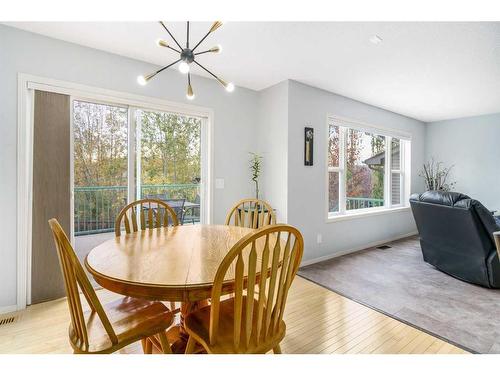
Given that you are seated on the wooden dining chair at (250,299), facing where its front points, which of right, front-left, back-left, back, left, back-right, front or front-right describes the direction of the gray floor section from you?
right

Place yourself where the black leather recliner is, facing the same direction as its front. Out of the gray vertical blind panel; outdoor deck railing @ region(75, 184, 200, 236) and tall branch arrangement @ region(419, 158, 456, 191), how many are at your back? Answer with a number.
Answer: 2

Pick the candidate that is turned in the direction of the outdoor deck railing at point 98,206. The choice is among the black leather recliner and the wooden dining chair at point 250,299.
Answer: the wooden dining chair

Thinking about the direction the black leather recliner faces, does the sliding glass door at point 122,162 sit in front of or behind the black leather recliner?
behind

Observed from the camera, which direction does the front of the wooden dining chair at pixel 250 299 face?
facing away from the viewer and to the left of the viewer

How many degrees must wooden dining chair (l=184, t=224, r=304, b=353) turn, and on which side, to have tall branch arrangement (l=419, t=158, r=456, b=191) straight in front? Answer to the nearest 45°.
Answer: approximately 90° to its right

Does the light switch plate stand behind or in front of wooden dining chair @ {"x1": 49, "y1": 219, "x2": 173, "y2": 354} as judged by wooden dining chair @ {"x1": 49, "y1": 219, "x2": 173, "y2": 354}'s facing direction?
in front

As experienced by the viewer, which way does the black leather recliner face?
facing away from the viewer and to the right of the viewer

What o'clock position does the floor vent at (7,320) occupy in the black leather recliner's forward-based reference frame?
The floor vent is roughly at 6 o'clock from the black leather recliner.

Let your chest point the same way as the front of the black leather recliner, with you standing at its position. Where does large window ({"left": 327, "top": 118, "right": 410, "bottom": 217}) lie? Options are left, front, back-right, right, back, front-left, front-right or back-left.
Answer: left

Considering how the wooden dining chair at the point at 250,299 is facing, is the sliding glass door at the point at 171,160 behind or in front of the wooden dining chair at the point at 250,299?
in front

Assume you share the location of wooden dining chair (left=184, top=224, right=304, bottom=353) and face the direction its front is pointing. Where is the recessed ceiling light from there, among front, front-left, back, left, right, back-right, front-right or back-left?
right

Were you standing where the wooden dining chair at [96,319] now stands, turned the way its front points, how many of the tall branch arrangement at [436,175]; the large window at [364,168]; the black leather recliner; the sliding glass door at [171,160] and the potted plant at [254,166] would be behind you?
0

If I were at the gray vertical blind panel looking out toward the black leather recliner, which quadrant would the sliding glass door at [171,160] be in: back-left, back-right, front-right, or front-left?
front-left

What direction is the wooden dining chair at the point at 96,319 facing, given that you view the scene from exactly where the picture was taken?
facing away from the viewer and to the right of the viewer

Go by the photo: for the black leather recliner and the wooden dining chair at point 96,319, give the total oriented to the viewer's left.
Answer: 0

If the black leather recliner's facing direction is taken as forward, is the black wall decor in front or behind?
behind

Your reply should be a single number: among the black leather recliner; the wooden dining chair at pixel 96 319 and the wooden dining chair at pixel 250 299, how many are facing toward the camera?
0
